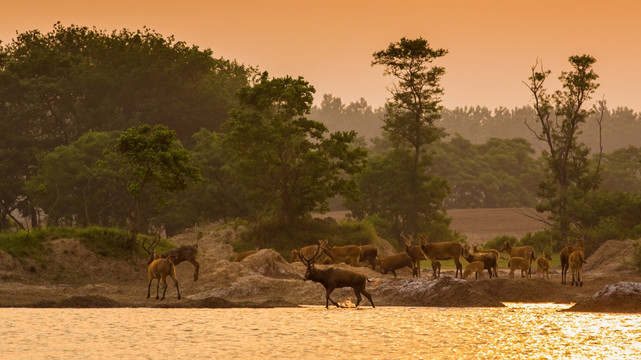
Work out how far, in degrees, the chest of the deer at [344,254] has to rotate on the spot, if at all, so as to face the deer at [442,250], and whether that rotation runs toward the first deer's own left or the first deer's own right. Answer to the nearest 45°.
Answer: approximately 135° to the first deer's own left

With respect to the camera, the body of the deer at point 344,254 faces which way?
to the viewer's left

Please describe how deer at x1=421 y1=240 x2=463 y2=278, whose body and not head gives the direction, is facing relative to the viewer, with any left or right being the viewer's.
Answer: facing to the left of the viewer

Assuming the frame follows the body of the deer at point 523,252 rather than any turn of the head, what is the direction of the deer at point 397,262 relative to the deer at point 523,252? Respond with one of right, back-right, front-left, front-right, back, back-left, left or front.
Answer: front-left

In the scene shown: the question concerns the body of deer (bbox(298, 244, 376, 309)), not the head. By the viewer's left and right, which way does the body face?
facing to the left of the viewer

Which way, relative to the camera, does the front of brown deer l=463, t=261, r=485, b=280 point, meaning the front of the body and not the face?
to the viewer's left

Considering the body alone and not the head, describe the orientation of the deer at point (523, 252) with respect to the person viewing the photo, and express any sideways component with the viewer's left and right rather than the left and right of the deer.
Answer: facing to the left of the viewer

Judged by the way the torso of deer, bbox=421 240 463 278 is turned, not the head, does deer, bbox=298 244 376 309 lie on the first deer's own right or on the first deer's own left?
on the first deer's own left
